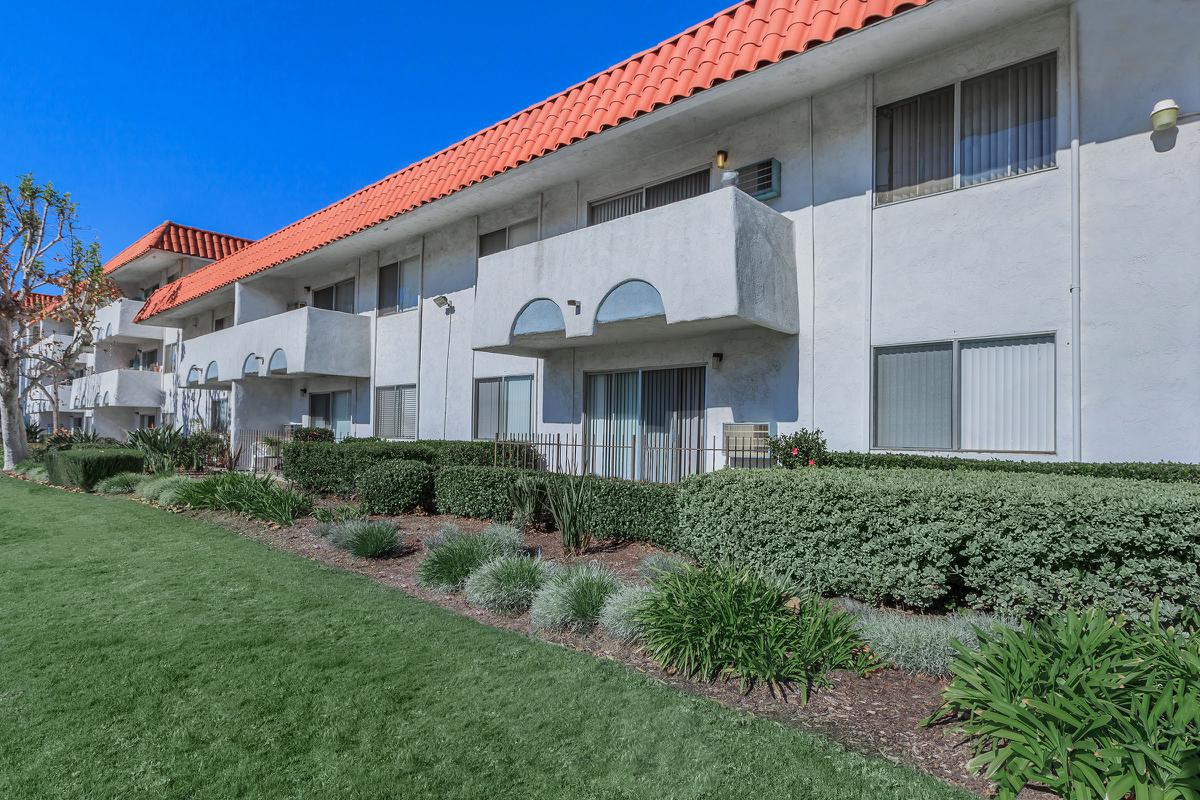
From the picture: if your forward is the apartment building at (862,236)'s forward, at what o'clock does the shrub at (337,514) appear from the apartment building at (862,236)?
The shrub is roughly at 2 o'clock from the apartment building.

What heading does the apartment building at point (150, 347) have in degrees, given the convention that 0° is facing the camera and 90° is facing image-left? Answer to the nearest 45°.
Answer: approximately 45°

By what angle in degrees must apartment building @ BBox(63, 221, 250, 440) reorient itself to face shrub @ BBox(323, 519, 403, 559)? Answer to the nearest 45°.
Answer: approximately 45° to its left

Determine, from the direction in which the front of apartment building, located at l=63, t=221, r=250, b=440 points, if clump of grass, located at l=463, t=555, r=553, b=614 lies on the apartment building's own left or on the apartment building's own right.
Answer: on the apartment building's own left

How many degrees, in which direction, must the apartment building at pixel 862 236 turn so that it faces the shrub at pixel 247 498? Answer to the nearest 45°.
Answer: approximately 45° to its right

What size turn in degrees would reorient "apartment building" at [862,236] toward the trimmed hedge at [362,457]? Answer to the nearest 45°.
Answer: approximately 90° to its right

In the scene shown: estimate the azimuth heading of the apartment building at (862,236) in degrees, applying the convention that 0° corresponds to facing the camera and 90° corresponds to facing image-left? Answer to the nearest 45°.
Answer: approximately 45°

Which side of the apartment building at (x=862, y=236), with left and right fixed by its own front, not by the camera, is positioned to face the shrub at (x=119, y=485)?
right
